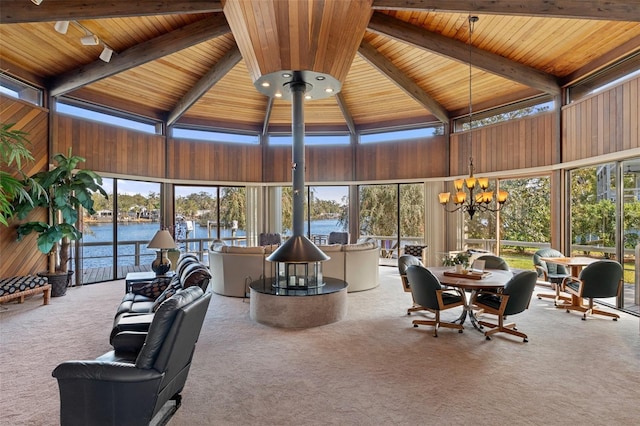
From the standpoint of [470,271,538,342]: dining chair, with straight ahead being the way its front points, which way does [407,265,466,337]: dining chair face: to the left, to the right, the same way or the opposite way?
to the right

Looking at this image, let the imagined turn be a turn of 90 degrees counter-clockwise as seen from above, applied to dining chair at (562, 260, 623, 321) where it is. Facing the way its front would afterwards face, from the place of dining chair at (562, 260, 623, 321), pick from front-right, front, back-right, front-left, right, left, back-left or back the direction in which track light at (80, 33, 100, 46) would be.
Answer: front

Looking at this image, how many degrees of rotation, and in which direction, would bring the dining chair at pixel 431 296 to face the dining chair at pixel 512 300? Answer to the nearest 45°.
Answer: approximately 45° to its right

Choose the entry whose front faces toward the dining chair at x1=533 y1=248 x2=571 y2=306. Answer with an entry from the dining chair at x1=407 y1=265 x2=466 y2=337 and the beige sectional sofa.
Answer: the dining chair at x1=407 y1=265 x2=466 y2=337

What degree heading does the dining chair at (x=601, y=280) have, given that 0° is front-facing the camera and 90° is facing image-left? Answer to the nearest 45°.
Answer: approximately 135°

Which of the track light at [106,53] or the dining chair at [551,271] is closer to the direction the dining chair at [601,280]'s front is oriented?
the dining chair

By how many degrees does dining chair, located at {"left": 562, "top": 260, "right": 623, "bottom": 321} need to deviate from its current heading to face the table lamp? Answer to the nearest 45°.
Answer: approximately 90° to its left

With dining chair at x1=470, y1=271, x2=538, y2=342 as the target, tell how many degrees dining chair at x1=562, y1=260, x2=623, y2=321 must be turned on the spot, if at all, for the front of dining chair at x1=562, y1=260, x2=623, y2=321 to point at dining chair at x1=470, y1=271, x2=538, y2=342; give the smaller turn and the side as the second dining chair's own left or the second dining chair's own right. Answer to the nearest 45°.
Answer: approximately 90° to the second dining chair's own left

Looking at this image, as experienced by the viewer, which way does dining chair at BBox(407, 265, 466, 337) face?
facing away from the viewer and to the right of the viewer

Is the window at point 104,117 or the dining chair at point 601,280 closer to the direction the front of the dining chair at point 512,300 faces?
the window

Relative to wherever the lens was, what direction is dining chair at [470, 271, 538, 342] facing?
facing away from the viewer and to the left of the viewer
